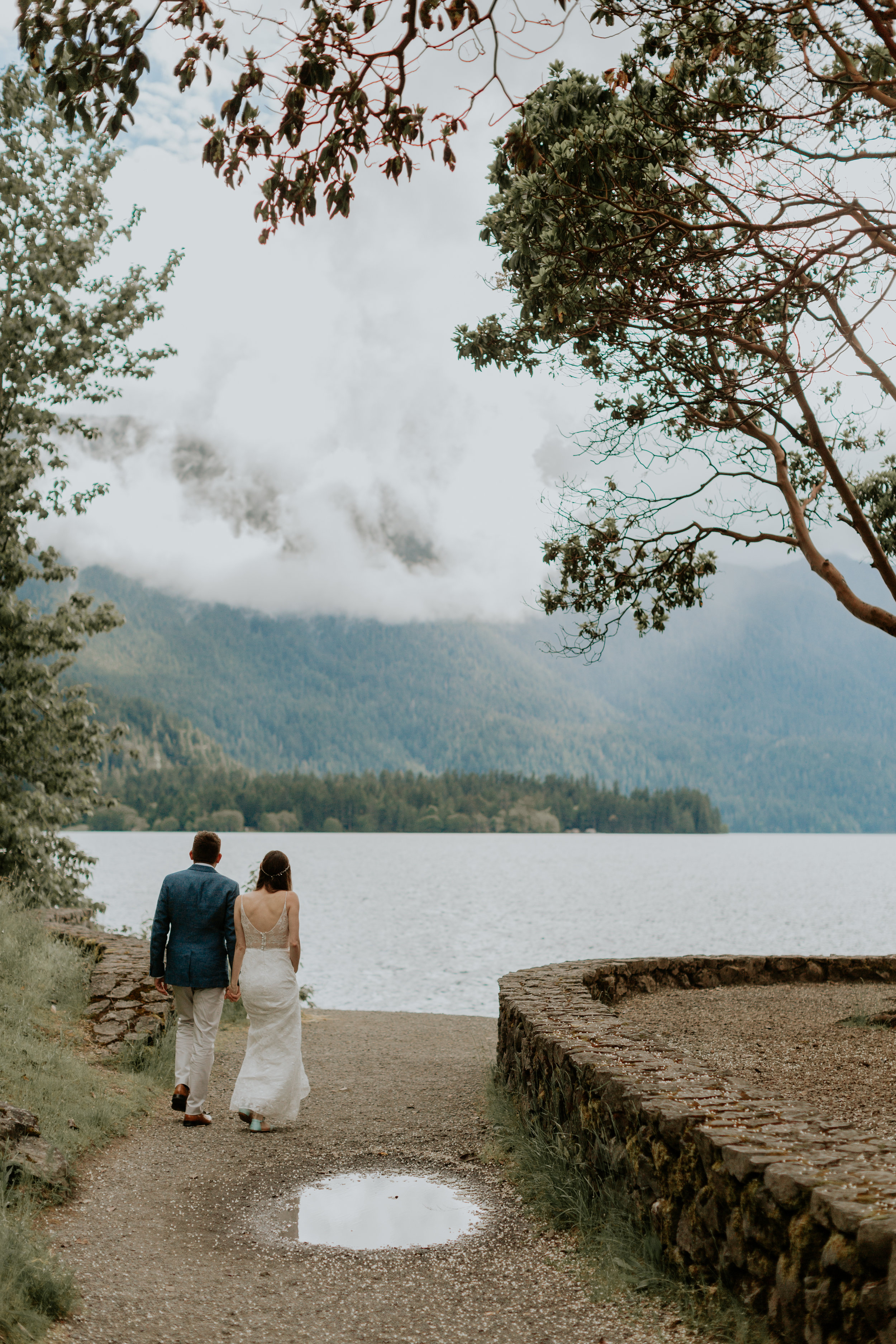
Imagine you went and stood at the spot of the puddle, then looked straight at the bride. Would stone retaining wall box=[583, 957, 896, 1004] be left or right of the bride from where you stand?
right

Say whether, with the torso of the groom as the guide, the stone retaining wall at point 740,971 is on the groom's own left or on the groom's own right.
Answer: on the groom's own right

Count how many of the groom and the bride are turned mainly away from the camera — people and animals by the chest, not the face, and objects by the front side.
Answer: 2

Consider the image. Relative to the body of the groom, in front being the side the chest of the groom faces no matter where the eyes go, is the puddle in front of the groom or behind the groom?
behind

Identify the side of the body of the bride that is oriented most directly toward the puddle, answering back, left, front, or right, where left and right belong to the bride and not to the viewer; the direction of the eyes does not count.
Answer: back

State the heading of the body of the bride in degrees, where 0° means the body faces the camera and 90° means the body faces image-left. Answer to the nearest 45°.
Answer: approximately 180°

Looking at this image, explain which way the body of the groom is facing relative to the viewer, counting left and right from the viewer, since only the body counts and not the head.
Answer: facing away from the viewer

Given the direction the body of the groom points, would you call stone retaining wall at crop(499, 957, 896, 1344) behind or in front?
behind

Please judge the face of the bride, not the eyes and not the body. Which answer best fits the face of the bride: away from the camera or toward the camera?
away from the camera

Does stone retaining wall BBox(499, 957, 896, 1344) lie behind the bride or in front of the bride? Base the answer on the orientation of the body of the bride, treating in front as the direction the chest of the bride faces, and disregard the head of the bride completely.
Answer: behind

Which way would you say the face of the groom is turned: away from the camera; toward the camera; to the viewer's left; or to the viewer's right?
away from the camera
